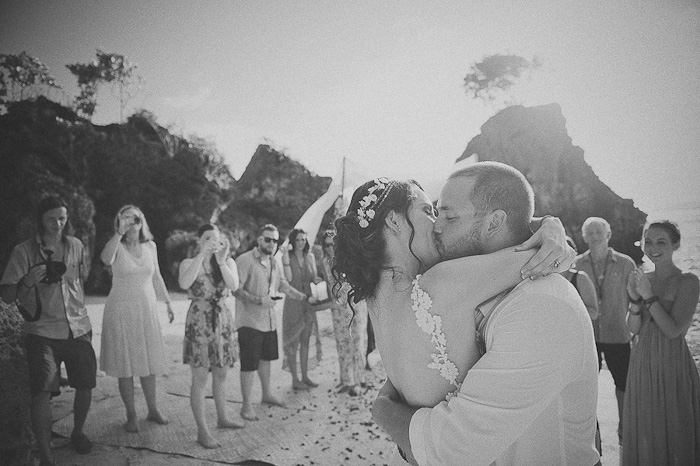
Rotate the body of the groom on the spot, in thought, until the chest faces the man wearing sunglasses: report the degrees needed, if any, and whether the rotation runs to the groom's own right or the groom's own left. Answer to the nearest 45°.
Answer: approximately 45° to the groom's own right

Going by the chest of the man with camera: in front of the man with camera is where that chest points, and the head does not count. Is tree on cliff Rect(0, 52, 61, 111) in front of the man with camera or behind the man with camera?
behind

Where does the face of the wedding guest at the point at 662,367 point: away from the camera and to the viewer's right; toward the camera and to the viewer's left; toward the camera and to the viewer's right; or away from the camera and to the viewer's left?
toward the camera and to the viewer's left

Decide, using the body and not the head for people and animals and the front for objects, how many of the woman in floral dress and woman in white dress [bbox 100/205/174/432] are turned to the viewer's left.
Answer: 0

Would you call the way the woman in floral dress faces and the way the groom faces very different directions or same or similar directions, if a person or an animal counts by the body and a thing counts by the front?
very different directions

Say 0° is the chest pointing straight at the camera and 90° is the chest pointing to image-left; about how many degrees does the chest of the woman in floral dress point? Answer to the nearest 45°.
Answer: approximately 315°

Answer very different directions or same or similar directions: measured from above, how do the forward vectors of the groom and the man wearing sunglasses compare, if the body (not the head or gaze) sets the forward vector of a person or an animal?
very different directions

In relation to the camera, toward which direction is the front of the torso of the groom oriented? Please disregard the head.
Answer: to the viewer's left

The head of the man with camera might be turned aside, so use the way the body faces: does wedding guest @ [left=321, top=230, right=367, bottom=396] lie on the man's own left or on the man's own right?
on the man's own left

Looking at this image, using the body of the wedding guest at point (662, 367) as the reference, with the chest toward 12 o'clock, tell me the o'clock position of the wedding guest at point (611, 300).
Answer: the wedding guest at point (611, 300) is roughly at 4 o'clock from the wedding guest at point (662, 367).

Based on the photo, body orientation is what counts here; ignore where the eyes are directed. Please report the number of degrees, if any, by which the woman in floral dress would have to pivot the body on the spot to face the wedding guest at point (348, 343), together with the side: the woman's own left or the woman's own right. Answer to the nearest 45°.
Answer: approximately 90° to the woman's own left

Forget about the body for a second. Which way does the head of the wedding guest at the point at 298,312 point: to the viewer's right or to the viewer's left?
to the viewer's right

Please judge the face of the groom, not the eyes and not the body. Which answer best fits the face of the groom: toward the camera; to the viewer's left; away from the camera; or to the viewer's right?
to the viewer's left

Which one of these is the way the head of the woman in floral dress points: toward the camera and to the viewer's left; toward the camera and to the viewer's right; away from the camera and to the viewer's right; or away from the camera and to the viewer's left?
toward the camera and to the viewer's right

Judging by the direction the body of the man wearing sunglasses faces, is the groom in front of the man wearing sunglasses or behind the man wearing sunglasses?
in front

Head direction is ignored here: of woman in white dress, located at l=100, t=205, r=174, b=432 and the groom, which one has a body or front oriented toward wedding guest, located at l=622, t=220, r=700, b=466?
the woman in white dress
